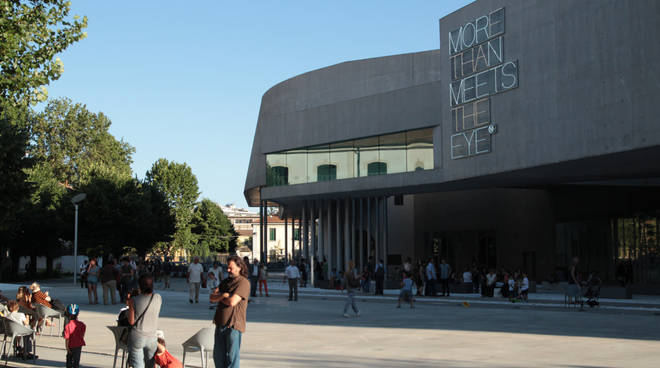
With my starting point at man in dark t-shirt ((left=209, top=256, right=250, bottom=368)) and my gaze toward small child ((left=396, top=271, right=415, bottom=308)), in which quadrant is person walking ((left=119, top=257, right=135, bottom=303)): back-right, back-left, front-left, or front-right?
front-left

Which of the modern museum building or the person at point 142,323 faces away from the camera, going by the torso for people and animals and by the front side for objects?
the person

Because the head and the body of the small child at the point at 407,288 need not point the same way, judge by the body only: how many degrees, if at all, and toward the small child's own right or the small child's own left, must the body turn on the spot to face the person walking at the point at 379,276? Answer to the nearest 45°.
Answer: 0° — they already face them

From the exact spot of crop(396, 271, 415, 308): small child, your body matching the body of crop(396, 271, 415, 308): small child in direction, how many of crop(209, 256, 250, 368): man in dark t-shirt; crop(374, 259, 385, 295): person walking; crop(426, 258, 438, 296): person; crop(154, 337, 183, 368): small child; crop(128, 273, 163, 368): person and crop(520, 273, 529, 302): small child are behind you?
3

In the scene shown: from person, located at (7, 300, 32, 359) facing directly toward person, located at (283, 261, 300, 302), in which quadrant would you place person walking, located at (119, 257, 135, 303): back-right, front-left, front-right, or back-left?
front-left

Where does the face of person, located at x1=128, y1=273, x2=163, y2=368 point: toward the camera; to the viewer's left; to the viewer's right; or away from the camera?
away from the camera

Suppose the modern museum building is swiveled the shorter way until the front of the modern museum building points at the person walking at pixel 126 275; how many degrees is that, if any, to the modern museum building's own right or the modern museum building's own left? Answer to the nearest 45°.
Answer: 0° — it already faces them

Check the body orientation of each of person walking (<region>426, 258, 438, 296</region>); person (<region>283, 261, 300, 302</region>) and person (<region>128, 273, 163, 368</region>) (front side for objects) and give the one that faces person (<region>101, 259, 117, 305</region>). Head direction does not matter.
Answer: person (<region>128, 273, 163, 368</region>)

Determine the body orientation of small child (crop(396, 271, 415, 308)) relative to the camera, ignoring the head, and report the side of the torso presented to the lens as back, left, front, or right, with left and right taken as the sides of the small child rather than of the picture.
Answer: back

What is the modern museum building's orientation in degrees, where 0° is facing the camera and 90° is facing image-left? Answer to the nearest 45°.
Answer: approximately 45°
